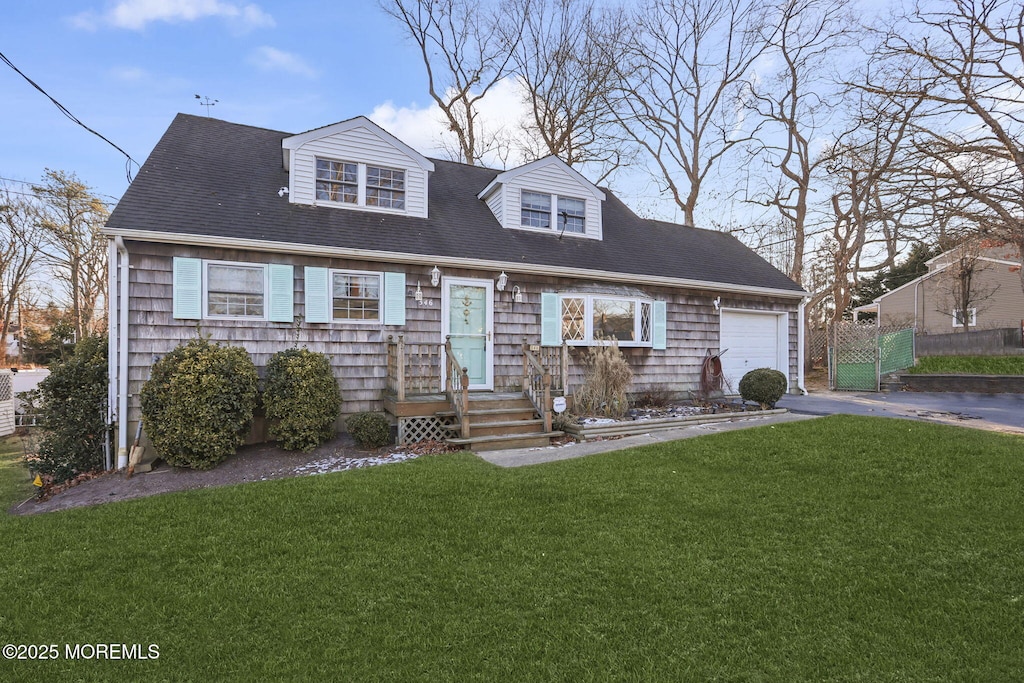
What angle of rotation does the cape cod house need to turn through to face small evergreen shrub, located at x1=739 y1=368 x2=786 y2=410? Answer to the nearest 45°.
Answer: approximately 45° to its left

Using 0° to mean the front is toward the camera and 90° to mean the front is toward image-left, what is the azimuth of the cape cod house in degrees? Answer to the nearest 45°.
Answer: approximately 315°

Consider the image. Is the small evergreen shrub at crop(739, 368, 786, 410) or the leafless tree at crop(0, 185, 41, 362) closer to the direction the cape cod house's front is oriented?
the small evergreen shrub

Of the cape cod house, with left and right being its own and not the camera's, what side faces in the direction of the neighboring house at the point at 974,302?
left

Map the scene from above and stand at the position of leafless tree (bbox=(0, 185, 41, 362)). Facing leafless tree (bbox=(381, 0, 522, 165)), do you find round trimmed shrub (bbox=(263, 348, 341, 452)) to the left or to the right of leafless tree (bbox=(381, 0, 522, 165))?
right
